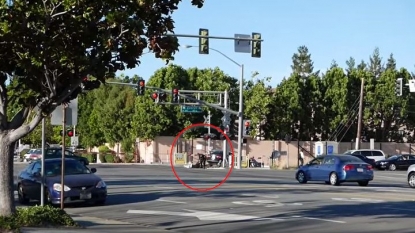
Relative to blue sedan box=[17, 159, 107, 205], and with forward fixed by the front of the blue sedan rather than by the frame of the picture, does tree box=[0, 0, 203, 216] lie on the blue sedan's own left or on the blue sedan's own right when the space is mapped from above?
on the blue sedan's own right

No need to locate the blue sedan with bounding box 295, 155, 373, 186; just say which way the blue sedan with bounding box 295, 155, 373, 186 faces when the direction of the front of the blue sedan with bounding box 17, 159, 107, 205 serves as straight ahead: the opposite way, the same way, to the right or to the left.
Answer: the opposite way

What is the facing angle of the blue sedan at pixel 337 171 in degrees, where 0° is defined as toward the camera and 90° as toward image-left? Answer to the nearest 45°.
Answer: approximately 135°

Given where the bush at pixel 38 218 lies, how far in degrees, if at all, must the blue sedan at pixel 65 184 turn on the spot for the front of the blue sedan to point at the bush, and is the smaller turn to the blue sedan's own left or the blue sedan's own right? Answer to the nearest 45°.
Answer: approximately 45° to the blue sedan's own right
